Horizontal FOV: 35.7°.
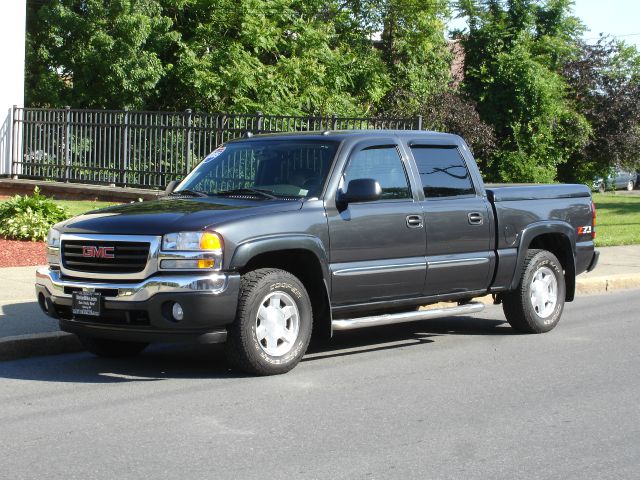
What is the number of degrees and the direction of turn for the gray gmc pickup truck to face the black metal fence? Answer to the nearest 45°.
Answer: approximately 135° to its right

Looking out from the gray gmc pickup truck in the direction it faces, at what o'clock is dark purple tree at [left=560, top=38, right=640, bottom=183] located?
The dark purple tree is roughly at 5 o'clock from the gray gmc pickup truck.

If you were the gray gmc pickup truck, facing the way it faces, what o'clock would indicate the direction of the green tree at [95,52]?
The green tree is roughly at 4 o'clock from the gray gmc pickup truck.

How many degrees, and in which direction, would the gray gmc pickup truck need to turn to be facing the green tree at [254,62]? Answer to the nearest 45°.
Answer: approximately 135° to its right

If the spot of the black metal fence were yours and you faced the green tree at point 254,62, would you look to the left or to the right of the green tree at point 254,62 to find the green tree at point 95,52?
left

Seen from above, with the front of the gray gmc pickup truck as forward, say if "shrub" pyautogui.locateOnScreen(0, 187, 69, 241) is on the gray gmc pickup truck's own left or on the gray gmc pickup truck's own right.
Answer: on the gray gmc pickup truck's own right

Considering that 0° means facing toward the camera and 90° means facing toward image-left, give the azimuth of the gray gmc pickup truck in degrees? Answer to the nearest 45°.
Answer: approximately 45°

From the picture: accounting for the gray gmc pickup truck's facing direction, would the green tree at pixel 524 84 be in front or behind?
behind
